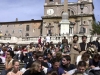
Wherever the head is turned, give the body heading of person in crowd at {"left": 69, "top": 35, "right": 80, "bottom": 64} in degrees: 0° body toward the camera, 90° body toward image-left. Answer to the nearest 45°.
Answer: approximately 315°

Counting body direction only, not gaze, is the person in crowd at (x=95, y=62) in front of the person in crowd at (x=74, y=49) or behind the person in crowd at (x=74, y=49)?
in front
